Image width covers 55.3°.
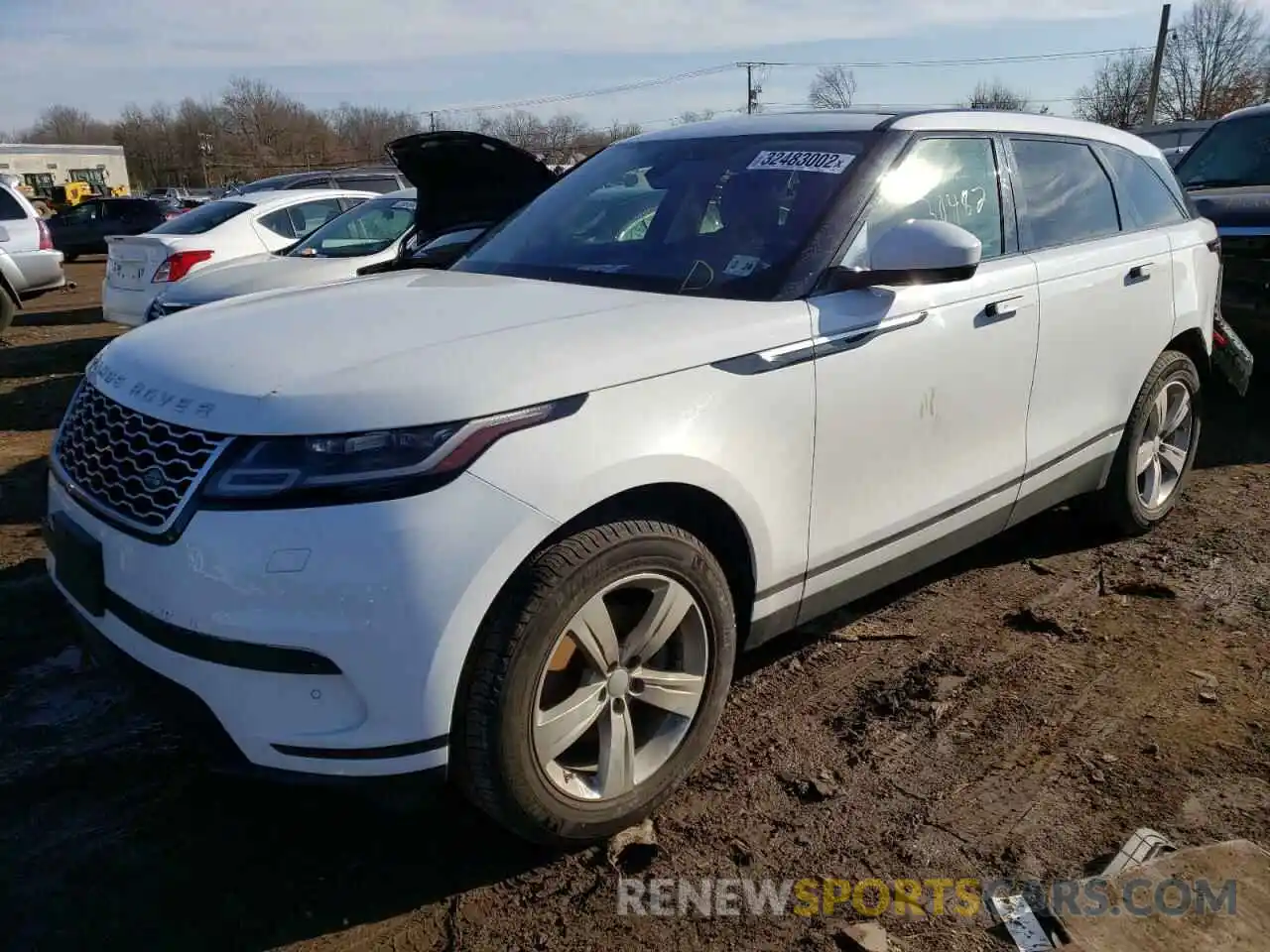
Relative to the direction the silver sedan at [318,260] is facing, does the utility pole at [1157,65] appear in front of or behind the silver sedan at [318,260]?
behind

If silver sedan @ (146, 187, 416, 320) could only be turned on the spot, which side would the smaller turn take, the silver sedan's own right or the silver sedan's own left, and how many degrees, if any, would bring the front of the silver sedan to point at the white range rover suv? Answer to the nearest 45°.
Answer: approximately 45° to the silver sedan's own left

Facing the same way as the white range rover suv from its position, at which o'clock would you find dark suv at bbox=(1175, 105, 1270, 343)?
The dark suv is roughly at 6 o'clock from the white range rover suv.

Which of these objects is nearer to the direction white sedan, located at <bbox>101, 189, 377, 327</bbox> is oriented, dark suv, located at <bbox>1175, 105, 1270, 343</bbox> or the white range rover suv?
the dark suv

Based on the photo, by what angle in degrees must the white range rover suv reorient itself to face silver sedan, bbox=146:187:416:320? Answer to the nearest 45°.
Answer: approximately 135° to its right

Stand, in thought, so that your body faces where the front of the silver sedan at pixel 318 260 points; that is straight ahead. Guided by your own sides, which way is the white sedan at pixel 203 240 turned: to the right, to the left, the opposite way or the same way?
the opposite way

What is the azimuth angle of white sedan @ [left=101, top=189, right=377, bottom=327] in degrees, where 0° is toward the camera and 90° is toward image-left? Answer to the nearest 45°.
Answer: approximately 225°

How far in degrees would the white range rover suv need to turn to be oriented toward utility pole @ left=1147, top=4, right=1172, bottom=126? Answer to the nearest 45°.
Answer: approximately 180°

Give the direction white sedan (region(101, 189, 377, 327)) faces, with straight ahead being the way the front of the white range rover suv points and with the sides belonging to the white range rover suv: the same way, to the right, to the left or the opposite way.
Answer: the opposite way

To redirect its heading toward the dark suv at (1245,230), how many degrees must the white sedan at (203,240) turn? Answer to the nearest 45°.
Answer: approximately 90° to its right
